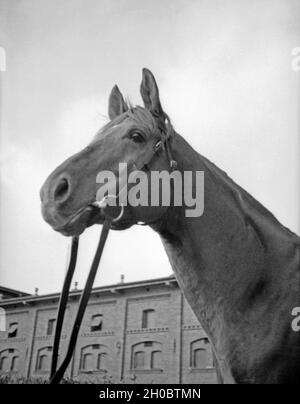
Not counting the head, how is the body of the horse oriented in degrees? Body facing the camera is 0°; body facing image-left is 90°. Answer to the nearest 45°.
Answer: approximately 90°

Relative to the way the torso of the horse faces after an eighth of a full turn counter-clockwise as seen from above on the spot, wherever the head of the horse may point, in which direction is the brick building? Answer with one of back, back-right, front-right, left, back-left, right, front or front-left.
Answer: back-right
